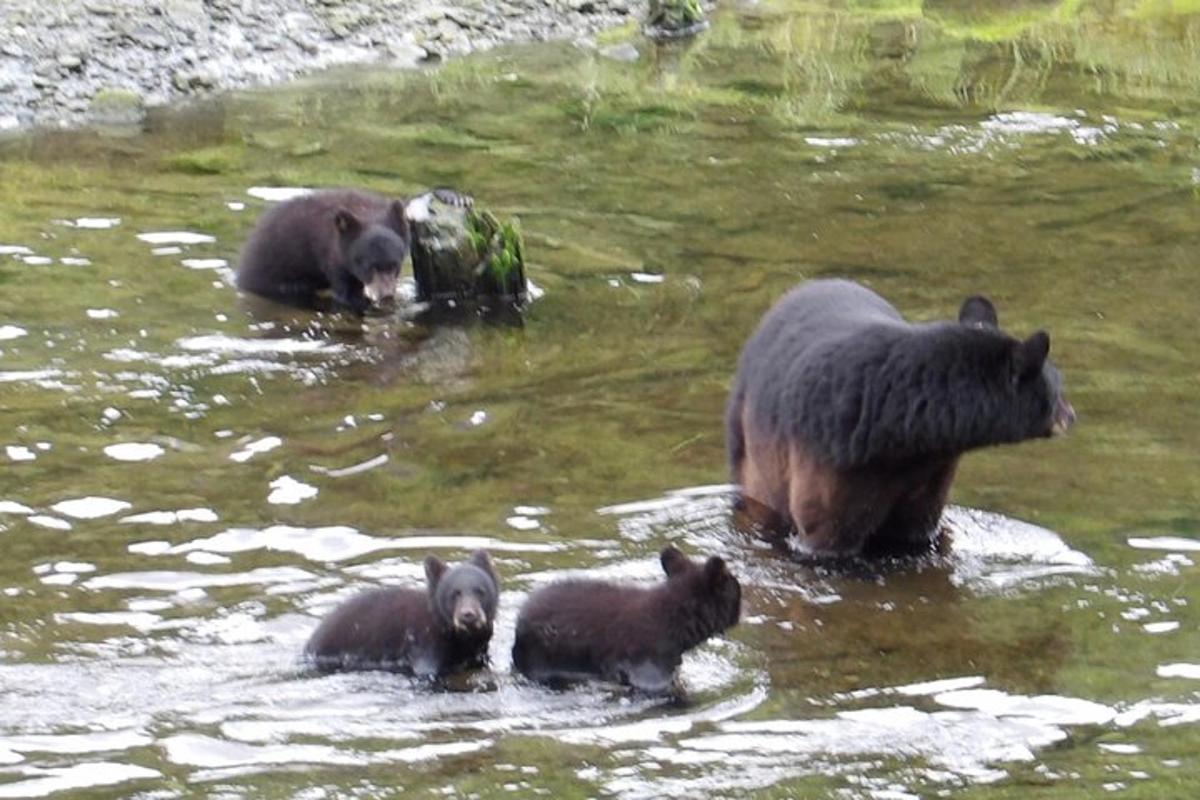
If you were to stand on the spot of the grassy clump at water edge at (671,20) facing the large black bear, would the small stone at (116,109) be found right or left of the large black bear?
right

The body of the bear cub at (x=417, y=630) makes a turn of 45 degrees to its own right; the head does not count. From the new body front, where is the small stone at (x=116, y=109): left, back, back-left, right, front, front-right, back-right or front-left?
back

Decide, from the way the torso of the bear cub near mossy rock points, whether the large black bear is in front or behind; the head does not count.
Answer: in front

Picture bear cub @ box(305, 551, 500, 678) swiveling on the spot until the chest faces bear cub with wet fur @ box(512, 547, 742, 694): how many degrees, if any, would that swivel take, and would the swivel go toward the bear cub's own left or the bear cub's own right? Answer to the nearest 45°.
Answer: approximately 45° to the bear cub's own left

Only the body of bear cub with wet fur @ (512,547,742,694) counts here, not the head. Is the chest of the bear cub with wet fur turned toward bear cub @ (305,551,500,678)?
no

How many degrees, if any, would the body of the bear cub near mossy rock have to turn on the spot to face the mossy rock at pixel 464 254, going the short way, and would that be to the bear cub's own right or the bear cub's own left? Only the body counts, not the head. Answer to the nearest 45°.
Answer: approximately 45° to the bear cub's own left

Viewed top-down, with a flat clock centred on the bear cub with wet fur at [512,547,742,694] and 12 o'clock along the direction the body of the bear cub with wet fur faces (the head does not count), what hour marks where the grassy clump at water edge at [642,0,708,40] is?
The grassy clump at water edge is roughly at 9 o'clock from the bear cub with wet fur.

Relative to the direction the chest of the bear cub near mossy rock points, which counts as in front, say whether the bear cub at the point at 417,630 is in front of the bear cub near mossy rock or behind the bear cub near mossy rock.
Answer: in front

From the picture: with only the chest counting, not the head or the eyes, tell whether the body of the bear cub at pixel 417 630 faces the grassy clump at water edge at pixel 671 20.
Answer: no

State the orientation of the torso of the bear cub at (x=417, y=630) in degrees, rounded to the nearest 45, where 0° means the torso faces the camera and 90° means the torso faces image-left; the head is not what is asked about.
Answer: approximately 315°

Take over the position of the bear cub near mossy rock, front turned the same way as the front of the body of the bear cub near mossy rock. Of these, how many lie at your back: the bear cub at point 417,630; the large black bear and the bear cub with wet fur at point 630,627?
0

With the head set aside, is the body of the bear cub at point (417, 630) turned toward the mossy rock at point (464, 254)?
no

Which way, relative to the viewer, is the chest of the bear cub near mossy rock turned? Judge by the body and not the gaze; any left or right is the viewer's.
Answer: facing the viewer and to the right of the viewer

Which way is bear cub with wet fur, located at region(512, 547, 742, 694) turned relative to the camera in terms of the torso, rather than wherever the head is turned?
to the viewer's right

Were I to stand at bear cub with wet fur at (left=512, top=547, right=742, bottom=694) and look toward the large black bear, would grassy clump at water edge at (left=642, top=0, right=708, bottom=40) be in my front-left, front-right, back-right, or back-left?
front-left

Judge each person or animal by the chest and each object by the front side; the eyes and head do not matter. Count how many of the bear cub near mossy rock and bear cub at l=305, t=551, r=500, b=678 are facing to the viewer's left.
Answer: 0

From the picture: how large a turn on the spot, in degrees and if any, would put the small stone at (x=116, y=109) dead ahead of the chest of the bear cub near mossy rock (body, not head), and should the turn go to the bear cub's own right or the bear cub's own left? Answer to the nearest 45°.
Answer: approximately 135° to the bear cub's own left
